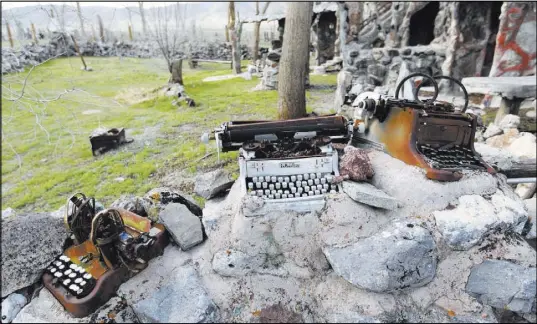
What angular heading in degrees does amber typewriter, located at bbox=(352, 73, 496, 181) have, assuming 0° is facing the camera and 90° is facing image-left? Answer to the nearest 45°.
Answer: approximately 315°

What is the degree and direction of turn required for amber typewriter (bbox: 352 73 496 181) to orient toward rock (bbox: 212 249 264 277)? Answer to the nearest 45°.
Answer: approximately 90° to its right

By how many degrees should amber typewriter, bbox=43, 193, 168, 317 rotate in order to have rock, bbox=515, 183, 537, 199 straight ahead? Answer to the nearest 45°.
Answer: approximately 135° to its left

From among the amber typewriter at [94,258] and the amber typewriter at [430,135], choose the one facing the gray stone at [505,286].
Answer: the amber typewriter at [430,135]

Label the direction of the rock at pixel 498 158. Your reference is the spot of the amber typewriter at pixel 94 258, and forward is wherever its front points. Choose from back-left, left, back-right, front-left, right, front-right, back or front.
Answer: back-left

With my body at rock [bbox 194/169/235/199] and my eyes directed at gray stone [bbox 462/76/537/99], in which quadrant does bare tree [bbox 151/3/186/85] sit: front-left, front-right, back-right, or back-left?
front-left

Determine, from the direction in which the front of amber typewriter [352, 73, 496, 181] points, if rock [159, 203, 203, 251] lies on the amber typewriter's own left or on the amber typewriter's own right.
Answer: on the amber typewriter's own right

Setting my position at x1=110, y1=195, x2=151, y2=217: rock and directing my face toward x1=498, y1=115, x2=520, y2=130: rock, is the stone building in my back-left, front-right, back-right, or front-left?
front-left

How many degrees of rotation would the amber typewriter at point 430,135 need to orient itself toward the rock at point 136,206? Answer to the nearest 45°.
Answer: approximately 90° to its right

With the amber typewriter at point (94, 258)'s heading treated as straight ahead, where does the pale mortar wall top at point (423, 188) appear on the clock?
The pale mortar wall top is roughly at 8 o'clock from the amber typewriter.

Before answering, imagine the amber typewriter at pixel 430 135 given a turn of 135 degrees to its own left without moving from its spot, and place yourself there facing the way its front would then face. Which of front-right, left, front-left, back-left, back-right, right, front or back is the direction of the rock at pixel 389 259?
back

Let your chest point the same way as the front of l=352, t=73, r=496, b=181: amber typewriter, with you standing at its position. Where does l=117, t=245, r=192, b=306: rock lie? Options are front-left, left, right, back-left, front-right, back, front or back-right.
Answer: right

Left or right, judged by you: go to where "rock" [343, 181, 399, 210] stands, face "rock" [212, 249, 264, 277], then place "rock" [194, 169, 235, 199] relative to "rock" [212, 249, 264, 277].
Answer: right

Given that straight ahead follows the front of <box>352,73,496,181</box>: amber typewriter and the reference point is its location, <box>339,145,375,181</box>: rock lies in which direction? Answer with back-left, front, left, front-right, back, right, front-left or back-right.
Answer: right

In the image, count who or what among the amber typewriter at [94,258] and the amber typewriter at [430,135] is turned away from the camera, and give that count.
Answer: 0

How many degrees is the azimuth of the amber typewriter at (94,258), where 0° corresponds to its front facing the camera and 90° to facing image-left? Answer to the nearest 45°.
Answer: approximately 45°

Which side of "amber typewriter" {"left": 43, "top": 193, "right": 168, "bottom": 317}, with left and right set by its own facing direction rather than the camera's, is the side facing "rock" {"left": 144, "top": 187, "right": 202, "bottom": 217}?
back
